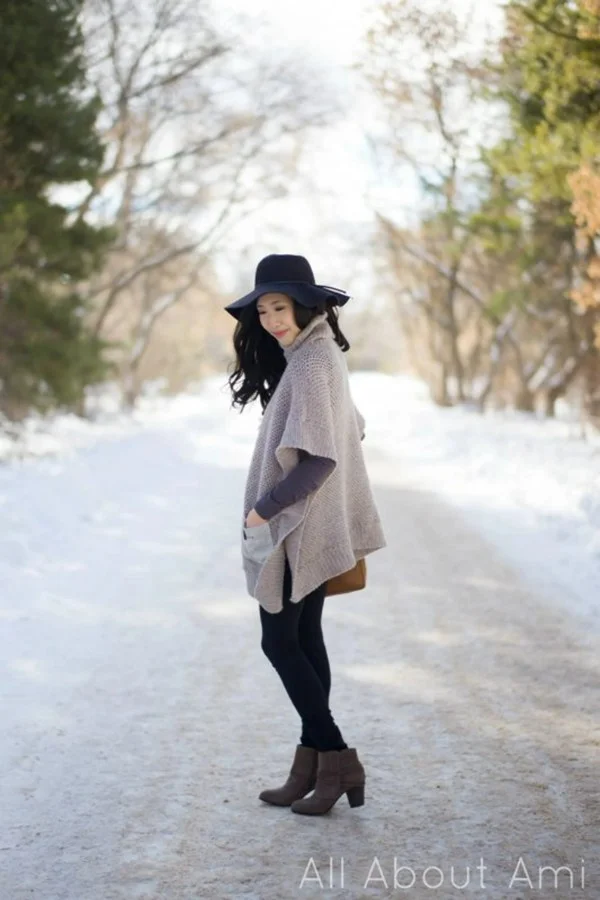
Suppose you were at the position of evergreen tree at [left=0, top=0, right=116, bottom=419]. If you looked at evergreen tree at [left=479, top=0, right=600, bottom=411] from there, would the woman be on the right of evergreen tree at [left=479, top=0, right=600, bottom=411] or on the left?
right

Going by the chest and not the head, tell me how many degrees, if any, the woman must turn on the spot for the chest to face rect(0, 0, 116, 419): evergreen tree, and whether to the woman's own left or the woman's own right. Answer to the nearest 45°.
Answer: approximately 90° to the woman's own right

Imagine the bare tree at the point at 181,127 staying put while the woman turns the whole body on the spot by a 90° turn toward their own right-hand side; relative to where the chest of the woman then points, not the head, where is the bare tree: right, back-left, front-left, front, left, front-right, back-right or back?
front

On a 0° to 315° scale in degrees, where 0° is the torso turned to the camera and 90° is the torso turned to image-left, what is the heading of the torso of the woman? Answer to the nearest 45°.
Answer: approximately 90°
